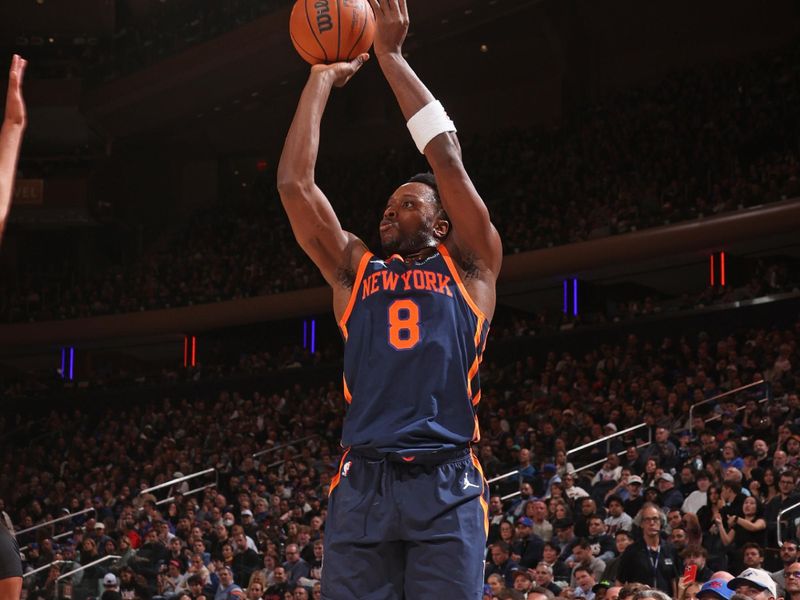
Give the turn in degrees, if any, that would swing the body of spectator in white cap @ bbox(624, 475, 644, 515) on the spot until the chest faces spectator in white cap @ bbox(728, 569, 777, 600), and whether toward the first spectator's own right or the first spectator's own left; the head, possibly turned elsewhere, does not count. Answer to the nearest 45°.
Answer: approximately 45° to the first spectator's own left

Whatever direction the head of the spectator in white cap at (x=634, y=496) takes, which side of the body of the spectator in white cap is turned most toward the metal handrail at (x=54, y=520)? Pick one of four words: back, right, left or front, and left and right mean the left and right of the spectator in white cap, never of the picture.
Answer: right

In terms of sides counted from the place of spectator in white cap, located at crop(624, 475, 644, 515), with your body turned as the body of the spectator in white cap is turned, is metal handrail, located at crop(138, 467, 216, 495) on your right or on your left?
on your right

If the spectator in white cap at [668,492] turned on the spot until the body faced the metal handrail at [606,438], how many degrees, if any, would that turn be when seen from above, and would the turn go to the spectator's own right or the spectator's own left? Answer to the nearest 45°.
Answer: approximately 135° to the spectator's own right

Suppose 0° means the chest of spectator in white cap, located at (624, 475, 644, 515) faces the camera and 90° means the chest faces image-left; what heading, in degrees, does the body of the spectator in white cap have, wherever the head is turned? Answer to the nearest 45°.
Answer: approximately 45°

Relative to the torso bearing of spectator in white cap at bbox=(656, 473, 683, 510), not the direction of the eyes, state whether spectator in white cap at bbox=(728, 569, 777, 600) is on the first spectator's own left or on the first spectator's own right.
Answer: on the first spectator's own left
